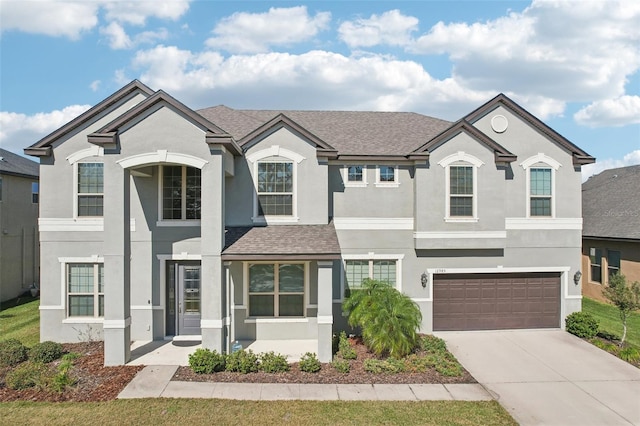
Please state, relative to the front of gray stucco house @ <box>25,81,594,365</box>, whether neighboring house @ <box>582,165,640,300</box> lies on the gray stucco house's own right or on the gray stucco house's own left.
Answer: on the gray stucco house's own left

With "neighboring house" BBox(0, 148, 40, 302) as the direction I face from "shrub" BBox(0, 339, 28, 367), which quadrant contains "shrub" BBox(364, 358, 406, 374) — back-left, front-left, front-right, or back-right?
back-right

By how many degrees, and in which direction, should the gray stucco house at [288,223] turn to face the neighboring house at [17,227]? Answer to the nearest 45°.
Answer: approximately 135° to its right

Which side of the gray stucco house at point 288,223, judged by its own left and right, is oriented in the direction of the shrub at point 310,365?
front

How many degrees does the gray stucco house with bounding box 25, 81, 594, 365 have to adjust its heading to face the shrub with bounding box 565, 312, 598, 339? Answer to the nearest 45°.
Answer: approximately 90° to its left

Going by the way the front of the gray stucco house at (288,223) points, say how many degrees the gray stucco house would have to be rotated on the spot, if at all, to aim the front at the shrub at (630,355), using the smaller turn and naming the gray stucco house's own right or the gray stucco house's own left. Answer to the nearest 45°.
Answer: approximately 90° to the gray stucco house's own left

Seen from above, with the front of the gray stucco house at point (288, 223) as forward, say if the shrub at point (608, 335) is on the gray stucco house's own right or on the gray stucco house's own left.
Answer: on the gray stucco house's own left

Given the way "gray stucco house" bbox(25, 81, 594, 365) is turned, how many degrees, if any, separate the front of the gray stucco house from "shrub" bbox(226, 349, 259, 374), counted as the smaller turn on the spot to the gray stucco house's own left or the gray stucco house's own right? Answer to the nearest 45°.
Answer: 0° — it already faces it

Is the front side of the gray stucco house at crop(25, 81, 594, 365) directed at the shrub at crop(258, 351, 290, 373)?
yes

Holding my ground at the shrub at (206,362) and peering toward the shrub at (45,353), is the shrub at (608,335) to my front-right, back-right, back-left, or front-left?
back-right

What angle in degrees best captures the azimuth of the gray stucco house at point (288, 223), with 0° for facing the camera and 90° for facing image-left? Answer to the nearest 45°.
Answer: approximately 0°
